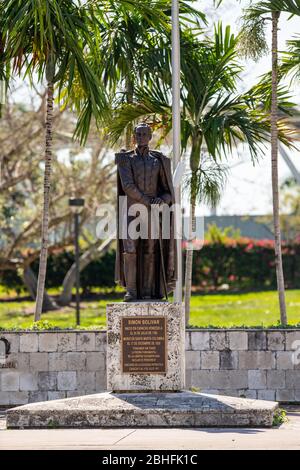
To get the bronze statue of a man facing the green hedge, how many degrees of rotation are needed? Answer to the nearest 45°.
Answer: approximately 180°

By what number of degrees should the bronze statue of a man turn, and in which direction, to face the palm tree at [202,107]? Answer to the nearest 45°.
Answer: approximately 180°

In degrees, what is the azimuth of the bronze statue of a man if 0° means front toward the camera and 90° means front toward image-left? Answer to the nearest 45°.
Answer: approximately 0°

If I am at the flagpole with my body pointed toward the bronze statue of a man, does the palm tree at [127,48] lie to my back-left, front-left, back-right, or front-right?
back-right

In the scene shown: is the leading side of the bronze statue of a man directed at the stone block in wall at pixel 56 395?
no
